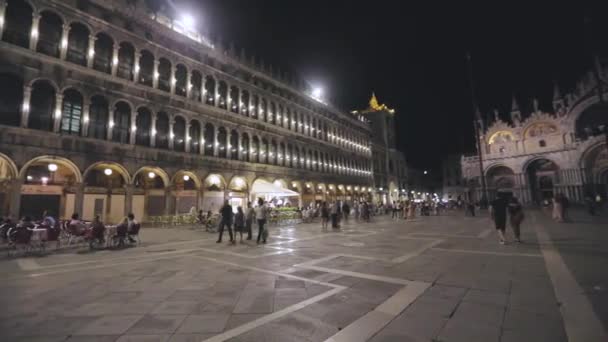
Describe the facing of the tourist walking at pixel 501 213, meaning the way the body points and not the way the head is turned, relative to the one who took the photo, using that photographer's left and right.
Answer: facing away from the viewer

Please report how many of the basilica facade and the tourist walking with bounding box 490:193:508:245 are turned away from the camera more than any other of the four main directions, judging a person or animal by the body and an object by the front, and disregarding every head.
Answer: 1

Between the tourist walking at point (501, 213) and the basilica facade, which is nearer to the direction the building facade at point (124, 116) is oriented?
the tourist walking

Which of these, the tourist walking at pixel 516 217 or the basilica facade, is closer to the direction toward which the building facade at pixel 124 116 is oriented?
the tourist walking

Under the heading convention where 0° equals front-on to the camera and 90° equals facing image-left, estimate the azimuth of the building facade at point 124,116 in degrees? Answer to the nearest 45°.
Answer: approximately 315°

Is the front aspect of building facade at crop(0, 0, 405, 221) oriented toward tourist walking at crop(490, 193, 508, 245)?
yes

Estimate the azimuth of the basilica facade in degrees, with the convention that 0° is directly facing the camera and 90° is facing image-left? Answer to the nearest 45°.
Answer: approximately 45°

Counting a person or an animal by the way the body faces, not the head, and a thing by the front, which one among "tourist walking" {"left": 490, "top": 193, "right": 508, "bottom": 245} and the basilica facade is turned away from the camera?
the tourist walking
